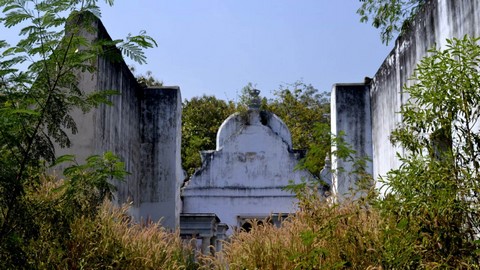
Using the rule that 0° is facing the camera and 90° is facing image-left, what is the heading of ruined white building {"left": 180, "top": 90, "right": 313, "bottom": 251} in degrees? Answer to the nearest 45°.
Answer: approximately 0°

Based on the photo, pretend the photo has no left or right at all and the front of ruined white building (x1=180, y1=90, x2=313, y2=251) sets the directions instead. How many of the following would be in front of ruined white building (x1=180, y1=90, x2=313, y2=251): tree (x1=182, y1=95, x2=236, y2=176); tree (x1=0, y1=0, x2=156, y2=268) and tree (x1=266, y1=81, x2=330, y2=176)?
1

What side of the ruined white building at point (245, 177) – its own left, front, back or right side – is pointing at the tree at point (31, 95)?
front

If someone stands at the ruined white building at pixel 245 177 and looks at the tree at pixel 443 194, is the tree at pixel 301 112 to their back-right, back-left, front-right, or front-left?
back-left

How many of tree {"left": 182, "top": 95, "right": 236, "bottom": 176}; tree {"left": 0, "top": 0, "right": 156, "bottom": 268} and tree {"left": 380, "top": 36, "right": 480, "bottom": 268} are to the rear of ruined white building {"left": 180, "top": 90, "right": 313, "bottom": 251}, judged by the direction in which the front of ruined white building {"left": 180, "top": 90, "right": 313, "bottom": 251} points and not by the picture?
1

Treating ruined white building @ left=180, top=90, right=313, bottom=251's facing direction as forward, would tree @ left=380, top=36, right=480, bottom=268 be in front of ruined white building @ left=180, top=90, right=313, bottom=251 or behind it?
in front

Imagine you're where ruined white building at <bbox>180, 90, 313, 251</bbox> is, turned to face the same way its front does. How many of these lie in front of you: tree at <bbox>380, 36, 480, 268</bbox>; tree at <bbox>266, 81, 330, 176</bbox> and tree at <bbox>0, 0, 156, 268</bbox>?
2

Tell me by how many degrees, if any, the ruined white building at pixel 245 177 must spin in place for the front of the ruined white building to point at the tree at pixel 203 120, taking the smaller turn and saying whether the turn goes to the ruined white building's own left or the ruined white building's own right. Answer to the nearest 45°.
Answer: approximately 180°

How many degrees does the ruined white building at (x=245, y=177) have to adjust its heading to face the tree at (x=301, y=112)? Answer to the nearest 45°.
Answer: approximately 180°

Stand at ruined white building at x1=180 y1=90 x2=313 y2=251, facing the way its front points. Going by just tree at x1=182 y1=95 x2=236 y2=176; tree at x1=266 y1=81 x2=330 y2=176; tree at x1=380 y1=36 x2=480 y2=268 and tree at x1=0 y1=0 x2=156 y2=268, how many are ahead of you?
2
